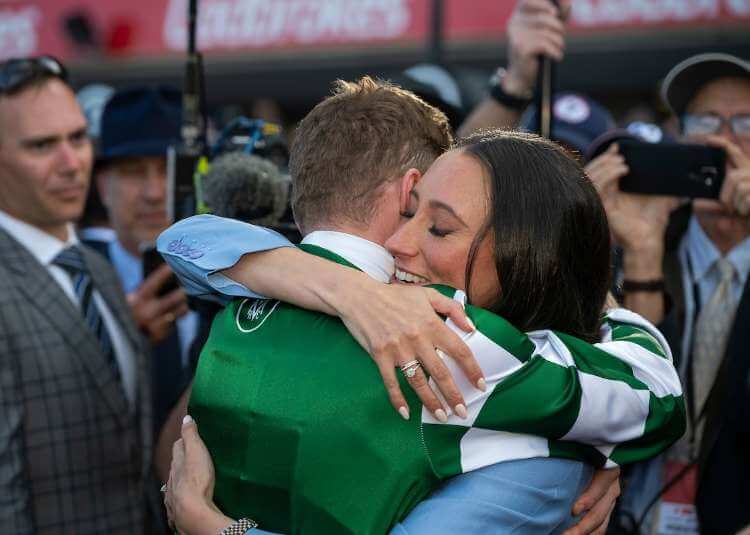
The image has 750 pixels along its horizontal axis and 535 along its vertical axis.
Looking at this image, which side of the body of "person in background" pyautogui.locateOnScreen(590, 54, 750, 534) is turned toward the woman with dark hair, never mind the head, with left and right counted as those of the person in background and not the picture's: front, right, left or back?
front

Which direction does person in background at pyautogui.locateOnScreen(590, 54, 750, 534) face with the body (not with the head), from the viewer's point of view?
toward the camera

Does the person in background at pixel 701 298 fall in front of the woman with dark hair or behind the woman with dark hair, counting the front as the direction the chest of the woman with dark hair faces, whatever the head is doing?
behind

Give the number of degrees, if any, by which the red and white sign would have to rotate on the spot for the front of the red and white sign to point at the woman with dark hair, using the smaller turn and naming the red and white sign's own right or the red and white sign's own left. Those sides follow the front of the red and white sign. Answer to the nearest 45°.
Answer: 0° — it already faces them

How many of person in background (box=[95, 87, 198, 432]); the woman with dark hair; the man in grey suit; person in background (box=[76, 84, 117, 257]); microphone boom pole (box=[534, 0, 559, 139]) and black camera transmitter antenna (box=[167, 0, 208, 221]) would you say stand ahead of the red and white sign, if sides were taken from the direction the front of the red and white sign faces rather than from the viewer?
6

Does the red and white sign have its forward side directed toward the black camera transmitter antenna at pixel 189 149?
yes

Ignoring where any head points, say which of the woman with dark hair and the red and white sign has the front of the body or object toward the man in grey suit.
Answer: the red and white sign

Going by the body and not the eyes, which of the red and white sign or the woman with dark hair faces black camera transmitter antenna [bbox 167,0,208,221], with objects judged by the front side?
the red and white sign

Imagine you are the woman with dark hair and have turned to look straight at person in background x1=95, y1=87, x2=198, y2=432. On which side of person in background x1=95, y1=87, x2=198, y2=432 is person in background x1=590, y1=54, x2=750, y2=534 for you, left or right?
right

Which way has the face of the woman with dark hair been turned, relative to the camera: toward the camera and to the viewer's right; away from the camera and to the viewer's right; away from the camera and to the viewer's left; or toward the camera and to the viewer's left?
toward the camera and to the viewer's left

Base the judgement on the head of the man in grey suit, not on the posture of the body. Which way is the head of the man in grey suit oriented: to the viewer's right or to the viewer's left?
to the viewer's right

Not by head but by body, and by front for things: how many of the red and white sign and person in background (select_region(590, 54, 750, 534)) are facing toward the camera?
2

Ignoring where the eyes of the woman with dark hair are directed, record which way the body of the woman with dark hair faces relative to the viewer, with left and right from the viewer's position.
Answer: facing the viewer and to the left of the viewer

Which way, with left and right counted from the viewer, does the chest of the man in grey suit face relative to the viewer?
facing the viewer and to the right of the viewer

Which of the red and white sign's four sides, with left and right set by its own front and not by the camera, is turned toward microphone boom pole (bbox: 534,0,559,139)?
front
